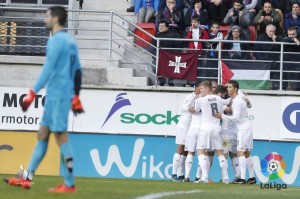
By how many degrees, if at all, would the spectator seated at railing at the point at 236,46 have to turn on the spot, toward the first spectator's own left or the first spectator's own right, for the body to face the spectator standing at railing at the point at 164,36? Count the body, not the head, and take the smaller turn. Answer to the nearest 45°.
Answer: approximately 90° to the first spectator's own right

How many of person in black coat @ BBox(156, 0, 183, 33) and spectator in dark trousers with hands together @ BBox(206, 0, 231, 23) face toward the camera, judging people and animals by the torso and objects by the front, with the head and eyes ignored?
2

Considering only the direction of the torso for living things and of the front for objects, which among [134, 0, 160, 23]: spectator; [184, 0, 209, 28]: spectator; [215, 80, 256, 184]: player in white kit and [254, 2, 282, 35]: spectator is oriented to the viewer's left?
the player in white kit
